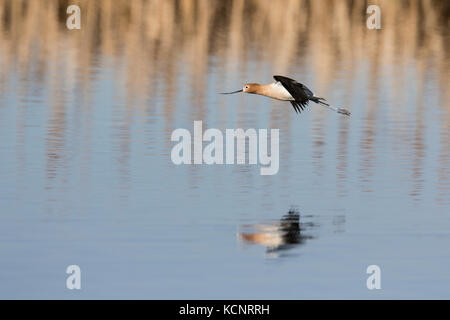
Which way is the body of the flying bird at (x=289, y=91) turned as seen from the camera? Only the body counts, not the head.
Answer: to the viewer's left
